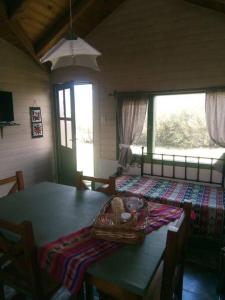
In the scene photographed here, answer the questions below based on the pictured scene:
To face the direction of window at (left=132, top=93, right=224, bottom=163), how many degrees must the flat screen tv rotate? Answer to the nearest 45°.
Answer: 0° — it already faces it

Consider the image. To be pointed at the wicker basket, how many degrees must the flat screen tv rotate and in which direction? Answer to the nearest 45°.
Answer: approximately 45° to its right

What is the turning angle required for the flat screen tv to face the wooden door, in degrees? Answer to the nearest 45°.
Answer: approximately 45° to its left

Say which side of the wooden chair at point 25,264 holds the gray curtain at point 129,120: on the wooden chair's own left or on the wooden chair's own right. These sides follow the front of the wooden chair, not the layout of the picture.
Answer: on the wooden chair's own left

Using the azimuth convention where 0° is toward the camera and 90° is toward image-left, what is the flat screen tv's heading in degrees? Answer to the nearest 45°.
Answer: approximately 315°
